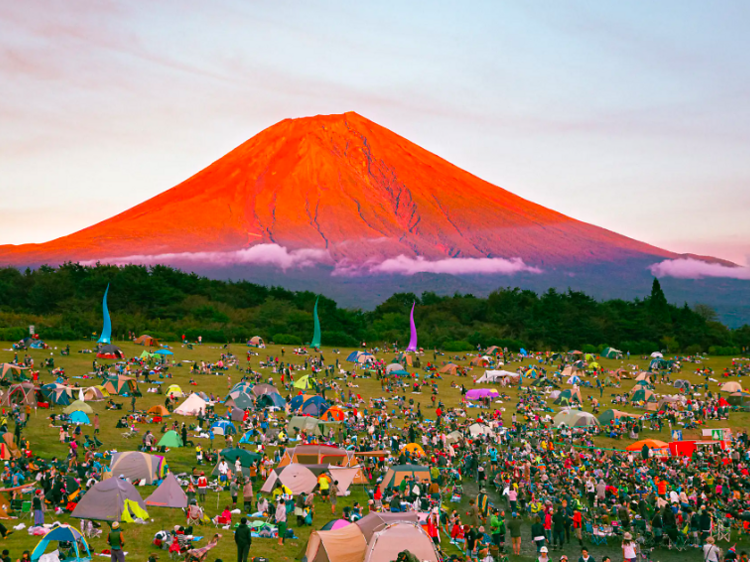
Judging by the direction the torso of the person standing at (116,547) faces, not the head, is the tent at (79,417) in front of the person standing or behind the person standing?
in front

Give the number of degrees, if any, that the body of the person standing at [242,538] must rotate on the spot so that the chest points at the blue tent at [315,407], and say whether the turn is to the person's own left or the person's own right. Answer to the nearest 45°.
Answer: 0° — they already face it

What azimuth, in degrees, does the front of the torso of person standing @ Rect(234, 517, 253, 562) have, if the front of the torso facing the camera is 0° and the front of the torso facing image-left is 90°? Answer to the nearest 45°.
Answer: approximately 180°

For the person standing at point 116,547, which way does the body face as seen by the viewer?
away from the camera

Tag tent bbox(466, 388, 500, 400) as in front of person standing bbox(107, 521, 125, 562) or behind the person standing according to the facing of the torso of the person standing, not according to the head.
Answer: in front

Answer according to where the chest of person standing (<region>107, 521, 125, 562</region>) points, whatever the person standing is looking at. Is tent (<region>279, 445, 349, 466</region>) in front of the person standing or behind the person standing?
in front

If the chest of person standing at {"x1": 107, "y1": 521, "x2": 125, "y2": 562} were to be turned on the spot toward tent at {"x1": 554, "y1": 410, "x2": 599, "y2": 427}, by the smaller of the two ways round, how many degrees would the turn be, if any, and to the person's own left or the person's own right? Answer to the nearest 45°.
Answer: approximately 45° to the person's own right

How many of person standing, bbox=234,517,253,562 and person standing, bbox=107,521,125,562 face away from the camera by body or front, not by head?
2

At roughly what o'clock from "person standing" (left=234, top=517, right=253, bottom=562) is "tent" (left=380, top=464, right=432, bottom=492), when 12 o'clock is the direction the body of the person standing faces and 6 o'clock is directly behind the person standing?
The tent is roughly at 1 o'clock from the person standing.
